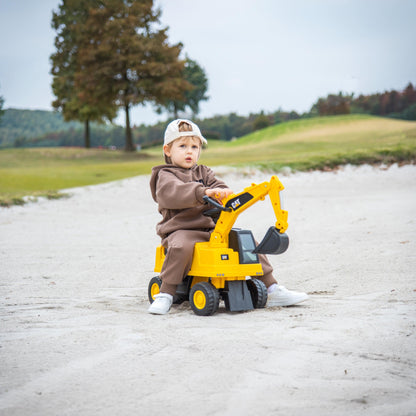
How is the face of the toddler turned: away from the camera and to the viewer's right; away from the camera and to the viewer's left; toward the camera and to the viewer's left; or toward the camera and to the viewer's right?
toward the camera and to the viewer's right

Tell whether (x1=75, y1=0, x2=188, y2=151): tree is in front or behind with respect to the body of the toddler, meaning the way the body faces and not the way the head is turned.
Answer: behind

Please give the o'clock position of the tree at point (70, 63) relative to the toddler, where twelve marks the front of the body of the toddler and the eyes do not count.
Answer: The tree is roughly at 7 o'clock from the toddler.

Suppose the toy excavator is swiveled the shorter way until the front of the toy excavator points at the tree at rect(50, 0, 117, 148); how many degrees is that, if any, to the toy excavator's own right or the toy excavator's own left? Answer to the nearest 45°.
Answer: approximately 135° to the toy excavator's own left

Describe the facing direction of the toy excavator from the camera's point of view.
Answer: facing the viewer and to the right of the viewer

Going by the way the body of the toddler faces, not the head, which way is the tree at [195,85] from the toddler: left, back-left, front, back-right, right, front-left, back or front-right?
back-left
